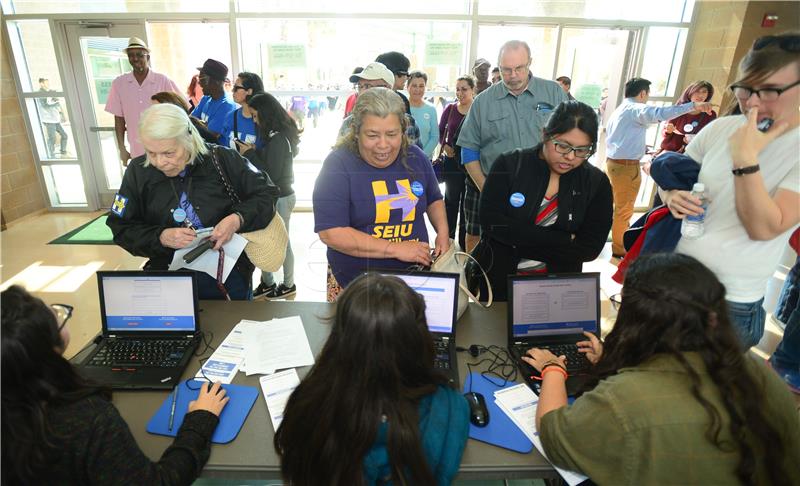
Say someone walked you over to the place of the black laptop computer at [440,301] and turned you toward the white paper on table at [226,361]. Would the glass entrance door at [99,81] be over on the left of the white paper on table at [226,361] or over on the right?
right

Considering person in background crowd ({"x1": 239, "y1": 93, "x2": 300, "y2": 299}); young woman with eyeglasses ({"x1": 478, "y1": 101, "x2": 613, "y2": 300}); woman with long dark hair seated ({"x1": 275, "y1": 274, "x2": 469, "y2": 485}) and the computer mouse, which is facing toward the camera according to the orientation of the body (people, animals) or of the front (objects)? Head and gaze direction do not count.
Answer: the young woman with eyeglasses

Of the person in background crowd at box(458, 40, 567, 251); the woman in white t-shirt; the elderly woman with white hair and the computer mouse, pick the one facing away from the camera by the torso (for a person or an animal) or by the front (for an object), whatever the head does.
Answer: the computer mouse

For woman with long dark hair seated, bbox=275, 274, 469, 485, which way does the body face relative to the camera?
away from the camera

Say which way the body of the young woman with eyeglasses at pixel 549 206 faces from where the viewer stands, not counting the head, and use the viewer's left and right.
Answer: facing the viewer

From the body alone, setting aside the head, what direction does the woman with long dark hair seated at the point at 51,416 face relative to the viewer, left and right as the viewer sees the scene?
facing away from the viewer and to the right of the viewer

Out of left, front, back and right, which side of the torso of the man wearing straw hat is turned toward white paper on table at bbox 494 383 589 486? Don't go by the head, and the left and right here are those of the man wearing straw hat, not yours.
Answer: front

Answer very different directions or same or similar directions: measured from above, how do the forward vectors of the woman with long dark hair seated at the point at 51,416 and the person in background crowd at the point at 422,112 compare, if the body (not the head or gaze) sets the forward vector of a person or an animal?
very different directions

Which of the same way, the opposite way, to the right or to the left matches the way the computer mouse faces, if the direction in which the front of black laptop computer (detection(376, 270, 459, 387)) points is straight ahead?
the opposite way

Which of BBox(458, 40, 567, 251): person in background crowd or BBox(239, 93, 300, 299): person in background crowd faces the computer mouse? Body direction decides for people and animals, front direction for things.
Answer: BBox(458, 40, 567, 251): person in background crowd

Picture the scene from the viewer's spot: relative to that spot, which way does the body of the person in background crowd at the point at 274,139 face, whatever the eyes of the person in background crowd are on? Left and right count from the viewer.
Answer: facing to the left of the viewer

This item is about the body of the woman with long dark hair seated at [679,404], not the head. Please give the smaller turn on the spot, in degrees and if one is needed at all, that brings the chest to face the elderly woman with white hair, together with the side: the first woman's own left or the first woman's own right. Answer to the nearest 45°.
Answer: approximately 45° to the first woman's own left

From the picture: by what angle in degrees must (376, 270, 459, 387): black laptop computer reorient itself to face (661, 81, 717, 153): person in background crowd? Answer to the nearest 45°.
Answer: approximately 135° to its left

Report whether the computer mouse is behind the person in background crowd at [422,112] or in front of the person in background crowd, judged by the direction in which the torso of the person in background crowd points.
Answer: in front

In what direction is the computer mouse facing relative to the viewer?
away from the camera

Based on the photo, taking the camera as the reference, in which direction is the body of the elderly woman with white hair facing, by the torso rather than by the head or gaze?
toward the camera
